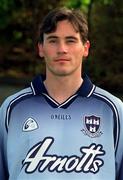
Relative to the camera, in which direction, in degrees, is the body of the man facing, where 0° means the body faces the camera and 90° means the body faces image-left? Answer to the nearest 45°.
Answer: approximately 0°
